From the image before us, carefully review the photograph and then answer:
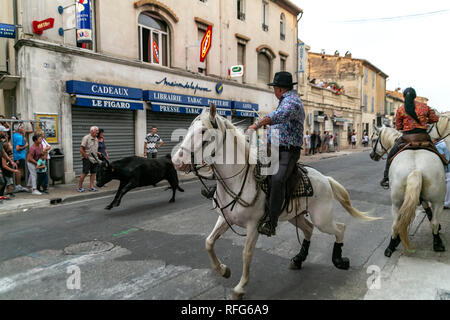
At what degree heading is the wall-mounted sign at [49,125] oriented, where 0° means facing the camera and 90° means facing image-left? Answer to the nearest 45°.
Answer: approximately 0°

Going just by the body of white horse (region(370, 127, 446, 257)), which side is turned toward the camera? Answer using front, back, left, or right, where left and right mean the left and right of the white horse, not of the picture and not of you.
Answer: back

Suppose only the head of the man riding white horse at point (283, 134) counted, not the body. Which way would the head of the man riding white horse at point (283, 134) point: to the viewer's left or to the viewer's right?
to the viewer's left

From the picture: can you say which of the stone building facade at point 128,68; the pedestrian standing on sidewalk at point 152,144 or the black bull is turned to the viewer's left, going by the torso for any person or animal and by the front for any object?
the black bull

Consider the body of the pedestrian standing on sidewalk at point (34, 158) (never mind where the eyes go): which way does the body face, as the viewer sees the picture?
to the viewer's right

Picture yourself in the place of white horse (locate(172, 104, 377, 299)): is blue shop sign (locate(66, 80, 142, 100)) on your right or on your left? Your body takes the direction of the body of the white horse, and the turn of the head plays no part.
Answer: on your right

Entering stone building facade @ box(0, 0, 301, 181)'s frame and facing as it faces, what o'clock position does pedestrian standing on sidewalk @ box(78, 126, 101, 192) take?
The pedestrian standing on sidewalk is roughly at 2 o'clock from the stone building facade.

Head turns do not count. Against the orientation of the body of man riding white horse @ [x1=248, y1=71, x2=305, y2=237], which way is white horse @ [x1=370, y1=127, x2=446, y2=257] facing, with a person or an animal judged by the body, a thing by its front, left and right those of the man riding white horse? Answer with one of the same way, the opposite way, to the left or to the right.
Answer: to the right

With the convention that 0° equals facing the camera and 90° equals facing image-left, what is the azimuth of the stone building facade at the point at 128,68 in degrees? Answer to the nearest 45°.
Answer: approximately 315°

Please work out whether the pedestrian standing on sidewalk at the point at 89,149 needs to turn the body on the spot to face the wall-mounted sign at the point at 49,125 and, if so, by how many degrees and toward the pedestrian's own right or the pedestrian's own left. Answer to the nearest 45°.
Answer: approximately 180°

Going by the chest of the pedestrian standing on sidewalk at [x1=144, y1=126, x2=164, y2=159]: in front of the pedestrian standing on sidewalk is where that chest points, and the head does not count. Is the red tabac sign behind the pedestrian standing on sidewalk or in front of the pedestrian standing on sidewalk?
behind

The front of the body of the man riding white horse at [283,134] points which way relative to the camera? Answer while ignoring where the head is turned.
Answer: to the viewer's left
